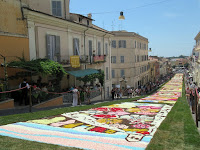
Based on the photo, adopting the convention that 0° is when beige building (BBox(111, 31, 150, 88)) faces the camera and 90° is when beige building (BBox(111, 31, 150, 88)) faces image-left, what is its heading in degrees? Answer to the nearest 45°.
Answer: approximately 315°

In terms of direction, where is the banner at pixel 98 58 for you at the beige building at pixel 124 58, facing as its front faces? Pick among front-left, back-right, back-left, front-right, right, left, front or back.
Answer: front-right

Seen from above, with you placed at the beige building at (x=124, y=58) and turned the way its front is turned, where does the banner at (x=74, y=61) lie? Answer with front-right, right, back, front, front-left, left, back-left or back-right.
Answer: front-right

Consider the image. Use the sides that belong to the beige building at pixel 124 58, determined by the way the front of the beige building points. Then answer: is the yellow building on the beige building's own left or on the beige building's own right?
on the beige building's own right

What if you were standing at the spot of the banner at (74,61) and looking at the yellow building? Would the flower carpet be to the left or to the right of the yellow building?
left
